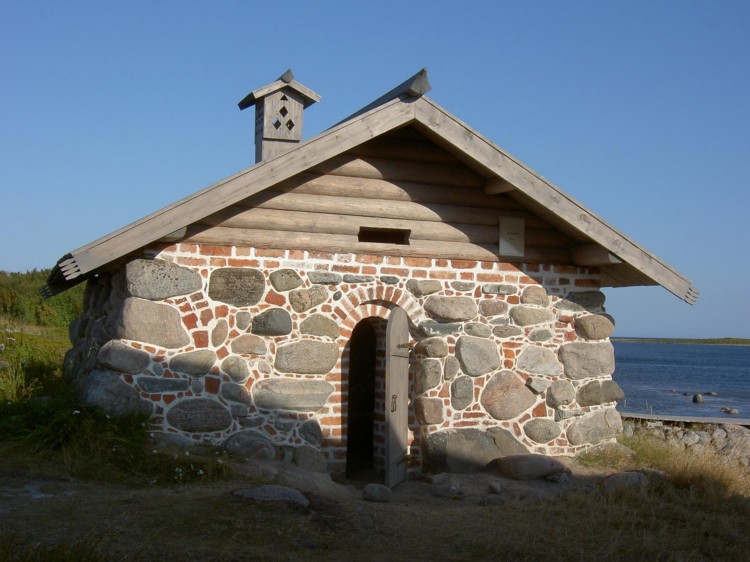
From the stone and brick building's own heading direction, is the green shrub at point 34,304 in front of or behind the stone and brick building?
behind

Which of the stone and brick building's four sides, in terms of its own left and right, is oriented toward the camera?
front
